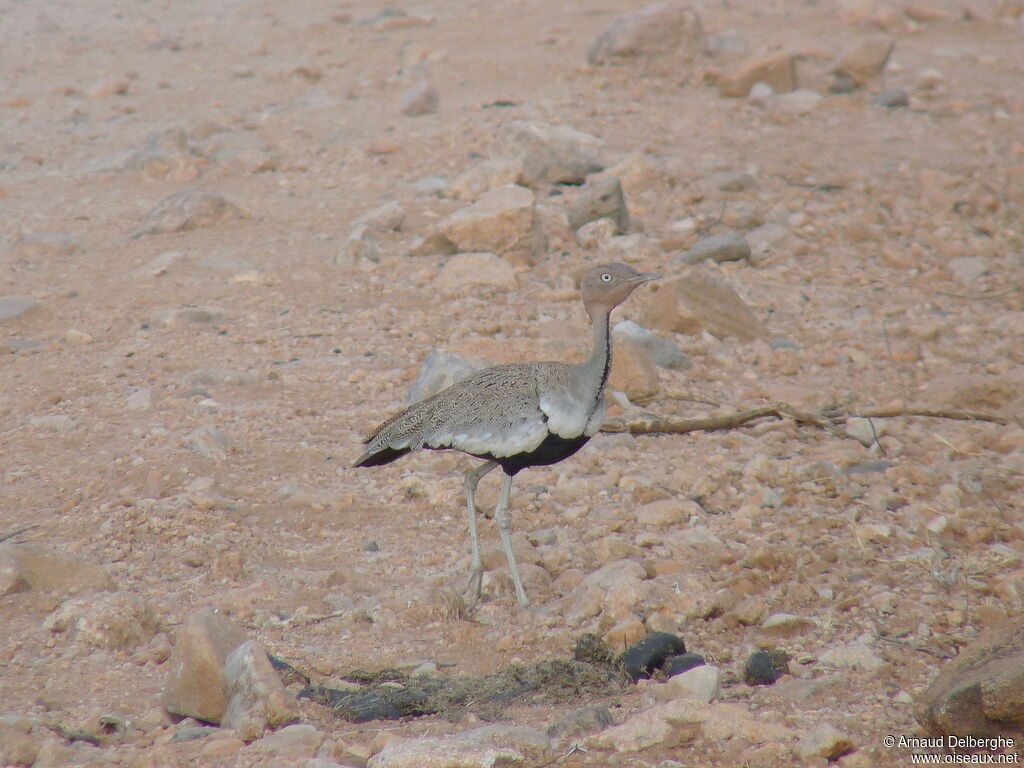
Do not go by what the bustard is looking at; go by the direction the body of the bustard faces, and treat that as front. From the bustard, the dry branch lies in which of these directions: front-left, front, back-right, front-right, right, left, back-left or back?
front-left

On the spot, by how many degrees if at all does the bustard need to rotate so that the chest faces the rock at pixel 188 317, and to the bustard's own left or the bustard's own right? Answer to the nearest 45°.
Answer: approximately 135° to the bustard's own left

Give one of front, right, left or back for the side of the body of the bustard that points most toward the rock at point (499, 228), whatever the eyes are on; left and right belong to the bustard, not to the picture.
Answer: left

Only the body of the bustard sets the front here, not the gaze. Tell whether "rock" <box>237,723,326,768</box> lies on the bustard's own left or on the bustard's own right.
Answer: on the bustard's own right

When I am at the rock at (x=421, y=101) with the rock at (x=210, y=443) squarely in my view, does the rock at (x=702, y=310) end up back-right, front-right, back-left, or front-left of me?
front-left

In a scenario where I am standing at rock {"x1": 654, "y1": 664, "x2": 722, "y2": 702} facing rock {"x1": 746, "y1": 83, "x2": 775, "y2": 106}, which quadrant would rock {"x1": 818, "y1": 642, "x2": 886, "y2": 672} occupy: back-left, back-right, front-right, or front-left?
front-right

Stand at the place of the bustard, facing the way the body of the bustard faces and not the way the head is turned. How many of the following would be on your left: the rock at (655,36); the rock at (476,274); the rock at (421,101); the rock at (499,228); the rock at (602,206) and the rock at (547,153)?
6

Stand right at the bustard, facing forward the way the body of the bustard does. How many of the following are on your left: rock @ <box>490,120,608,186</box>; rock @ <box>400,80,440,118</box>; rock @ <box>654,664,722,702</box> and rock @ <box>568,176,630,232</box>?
3

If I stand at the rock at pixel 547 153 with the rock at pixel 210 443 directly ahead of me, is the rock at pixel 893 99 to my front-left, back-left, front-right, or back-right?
back-left

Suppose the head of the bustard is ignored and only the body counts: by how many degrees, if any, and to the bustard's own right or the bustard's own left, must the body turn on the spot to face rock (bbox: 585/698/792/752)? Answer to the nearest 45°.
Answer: approximately 90° to the bustard's own right

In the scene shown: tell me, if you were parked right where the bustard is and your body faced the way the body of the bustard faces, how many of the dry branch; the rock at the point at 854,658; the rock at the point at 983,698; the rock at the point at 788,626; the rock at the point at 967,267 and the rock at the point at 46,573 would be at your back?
1

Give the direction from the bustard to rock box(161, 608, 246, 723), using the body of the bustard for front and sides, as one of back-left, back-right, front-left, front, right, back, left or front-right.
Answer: back-right

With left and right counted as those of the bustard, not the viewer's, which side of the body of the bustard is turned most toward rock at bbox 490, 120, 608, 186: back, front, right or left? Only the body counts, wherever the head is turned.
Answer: left

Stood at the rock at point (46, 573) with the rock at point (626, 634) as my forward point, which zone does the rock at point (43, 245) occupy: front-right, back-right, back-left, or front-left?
back-left

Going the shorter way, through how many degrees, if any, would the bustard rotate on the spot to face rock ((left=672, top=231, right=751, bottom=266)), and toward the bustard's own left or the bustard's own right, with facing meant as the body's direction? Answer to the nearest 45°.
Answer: approximately 45° to the bustard's own left

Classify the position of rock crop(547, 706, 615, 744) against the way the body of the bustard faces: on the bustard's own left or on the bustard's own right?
on the bustard's own right

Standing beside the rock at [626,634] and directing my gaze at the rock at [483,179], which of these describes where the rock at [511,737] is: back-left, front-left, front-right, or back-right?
back-left

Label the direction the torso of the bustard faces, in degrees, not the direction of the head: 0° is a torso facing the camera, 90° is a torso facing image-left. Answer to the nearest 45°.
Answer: approximately 270°

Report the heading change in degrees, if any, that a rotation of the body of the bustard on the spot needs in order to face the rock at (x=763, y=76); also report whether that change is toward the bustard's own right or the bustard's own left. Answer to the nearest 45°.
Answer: approximately 90° to the bustard's own left

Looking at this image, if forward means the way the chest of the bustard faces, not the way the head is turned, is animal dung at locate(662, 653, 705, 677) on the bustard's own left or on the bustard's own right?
on the bustard's own right

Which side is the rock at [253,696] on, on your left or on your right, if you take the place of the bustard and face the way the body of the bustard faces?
on your right
